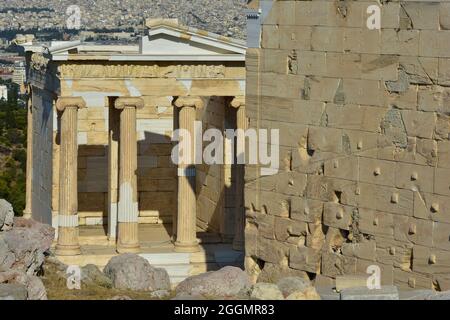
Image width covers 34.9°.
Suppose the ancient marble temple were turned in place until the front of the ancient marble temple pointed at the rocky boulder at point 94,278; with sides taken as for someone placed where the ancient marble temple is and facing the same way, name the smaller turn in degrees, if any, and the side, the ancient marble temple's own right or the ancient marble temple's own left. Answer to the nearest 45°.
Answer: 0° — it already faces it

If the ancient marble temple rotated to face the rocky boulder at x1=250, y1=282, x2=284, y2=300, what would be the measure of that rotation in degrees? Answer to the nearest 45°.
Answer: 0° — it already faces it

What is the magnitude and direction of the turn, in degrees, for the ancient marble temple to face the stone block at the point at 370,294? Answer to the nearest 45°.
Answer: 0° — it already faces it

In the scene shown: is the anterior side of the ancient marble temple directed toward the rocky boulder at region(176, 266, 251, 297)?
yes

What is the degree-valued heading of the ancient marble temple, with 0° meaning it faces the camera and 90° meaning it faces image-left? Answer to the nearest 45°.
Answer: approximately 0°

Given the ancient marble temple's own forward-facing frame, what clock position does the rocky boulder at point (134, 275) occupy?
The rocky boulder is roughly at 12 o'clock from the ancient marble temple.

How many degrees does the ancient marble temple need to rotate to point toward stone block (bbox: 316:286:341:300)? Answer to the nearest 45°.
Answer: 0° — it already faces it
